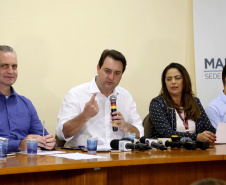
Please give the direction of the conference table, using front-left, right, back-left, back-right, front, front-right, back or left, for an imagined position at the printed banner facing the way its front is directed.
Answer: front

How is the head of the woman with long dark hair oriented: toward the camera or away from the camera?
toward the camera

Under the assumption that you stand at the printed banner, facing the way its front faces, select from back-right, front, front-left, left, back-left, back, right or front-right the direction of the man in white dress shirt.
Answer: front-right

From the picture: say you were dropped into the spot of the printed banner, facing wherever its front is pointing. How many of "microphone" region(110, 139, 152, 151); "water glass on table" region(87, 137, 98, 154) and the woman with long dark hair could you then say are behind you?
0

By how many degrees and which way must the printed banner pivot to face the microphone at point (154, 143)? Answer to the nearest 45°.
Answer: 0° — it already faces it

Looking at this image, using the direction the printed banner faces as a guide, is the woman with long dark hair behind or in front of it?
in front

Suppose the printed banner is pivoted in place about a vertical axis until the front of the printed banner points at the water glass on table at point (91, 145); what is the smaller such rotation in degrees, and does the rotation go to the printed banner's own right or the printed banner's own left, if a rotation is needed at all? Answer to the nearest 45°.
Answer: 0° — it already faces it

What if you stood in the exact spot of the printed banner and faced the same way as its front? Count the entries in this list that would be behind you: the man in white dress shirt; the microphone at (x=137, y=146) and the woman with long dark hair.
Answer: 0

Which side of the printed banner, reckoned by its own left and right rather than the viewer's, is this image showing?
front

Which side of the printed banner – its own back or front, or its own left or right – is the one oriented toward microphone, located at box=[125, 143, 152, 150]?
front

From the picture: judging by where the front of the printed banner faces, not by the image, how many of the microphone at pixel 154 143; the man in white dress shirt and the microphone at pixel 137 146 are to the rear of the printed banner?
0
